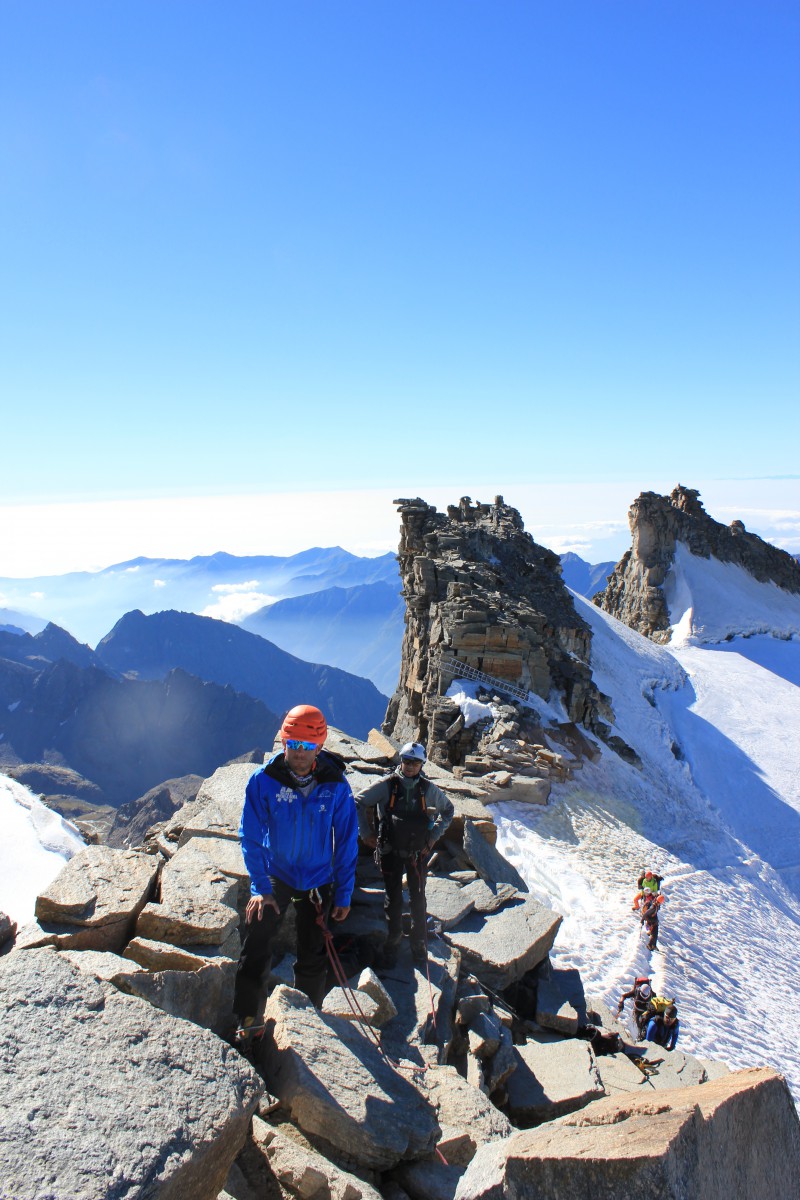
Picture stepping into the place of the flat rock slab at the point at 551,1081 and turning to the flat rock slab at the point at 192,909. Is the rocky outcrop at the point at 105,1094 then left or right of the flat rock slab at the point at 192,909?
left

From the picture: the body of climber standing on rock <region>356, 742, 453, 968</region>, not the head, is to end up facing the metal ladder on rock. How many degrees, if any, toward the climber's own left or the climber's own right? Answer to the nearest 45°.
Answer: approximately 180°

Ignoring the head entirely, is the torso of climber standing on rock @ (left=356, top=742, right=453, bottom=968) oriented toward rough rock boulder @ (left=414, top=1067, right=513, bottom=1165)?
yes

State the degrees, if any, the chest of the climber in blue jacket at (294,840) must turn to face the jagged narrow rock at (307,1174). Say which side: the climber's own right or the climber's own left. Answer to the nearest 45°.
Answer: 0° — they already face it

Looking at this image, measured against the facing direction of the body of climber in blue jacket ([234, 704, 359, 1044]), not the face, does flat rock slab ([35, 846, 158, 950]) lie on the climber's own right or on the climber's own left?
on the climber's own right

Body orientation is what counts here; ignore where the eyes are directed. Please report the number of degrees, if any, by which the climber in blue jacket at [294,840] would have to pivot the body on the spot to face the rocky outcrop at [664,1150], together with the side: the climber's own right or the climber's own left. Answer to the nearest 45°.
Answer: approximately 45° to the climber's own left

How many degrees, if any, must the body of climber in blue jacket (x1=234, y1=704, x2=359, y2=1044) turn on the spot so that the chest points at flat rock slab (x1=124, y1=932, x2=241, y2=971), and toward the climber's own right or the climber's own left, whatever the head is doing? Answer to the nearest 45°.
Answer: approximately 90° to the climber's own right

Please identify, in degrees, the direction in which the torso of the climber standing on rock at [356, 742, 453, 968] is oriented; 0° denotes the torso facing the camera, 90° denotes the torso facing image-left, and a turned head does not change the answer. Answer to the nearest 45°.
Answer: approximately 0°

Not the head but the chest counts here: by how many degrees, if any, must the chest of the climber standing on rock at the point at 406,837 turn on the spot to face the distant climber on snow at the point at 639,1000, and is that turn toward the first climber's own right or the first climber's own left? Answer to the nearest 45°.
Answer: approximately 135° to the first climber's own left

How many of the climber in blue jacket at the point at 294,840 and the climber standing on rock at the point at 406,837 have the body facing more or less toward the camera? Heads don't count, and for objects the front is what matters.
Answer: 2

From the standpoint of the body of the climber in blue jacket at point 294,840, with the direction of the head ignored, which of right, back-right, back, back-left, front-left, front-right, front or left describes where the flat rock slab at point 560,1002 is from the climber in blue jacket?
back-left

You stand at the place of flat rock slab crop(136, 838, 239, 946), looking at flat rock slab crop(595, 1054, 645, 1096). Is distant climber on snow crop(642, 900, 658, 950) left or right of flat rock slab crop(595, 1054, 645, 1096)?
left
